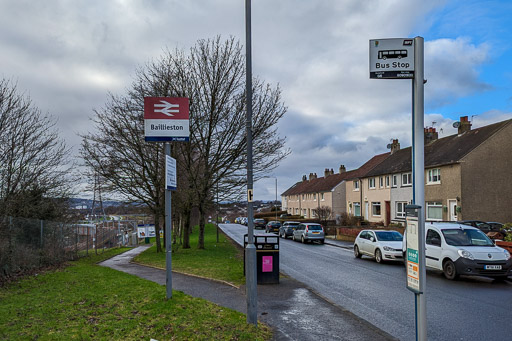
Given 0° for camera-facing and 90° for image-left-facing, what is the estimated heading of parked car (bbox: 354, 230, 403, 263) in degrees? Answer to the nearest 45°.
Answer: approximately 315°

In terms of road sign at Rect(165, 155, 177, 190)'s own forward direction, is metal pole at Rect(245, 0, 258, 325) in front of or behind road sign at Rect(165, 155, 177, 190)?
in front

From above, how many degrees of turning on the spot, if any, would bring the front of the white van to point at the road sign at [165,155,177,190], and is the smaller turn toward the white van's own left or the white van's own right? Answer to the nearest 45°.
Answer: approximately 90° to the white van's own right

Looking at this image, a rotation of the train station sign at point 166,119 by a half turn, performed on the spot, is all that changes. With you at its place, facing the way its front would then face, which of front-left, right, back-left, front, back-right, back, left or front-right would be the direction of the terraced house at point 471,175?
front-right

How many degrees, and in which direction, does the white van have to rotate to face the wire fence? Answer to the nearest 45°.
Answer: approximately 135° to its right

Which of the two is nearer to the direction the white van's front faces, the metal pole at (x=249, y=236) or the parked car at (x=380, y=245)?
the metal pole

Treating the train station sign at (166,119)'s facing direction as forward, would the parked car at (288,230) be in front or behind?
behind

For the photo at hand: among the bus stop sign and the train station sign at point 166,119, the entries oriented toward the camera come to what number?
2

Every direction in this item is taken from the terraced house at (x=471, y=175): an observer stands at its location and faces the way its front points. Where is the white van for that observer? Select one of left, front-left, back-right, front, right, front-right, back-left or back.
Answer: front-left

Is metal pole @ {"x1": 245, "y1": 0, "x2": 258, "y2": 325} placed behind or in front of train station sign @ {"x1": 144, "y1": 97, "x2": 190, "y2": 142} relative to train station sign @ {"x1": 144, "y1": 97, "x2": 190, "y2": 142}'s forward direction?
in front
